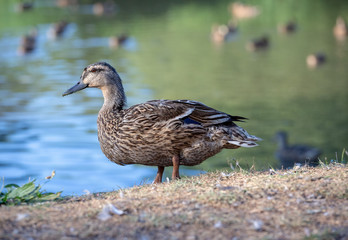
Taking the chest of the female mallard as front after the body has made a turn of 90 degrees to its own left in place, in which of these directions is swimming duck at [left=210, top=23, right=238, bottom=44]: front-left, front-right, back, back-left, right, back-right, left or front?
back

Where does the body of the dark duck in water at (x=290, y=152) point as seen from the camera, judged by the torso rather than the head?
to the viewer's left

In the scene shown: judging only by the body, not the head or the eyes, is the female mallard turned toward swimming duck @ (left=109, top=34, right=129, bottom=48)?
no

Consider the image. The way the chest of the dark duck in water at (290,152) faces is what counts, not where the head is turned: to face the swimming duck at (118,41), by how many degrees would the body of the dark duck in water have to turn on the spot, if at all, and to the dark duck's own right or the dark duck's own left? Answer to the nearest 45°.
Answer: approximately 45° to the dark duck's own right

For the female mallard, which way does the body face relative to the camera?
to the viewer's left

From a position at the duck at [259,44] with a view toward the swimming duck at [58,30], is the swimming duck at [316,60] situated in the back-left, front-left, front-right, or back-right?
back-left

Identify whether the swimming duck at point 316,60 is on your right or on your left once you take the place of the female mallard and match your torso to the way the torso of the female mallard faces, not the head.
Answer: on your right

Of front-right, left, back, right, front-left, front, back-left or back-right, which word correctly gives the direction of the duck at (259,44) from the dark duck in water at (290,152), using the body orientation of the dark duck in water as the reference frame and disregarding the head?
right

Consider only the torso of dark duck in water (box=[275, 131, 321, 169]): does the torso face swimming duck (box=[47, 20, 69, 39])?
no
